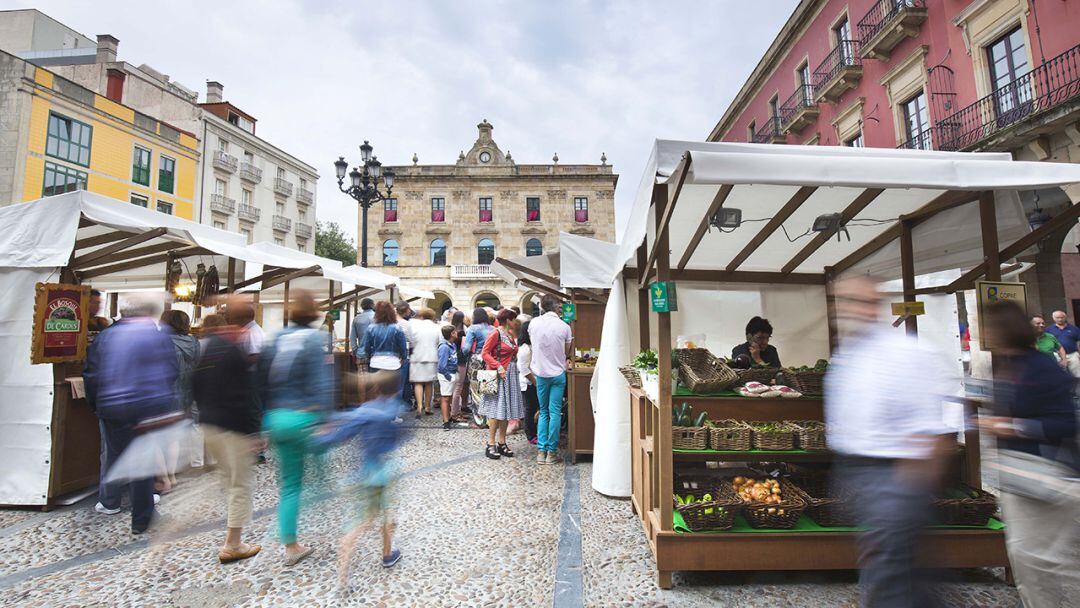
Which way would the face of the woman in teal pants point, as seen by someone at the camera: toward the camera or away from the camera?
away from the camera

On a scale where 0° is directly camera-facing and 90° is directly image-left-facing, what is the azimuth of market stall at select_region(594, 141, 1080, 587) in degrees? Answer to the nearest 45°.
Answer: approximately 0°

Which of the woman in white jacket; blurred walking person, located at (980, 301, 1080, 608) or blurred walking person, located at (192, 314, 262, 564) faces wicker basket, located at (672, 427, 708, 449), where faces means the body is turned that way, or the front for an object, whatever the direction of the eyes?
blurred walking person, located at (980, 301, 1080, 608)

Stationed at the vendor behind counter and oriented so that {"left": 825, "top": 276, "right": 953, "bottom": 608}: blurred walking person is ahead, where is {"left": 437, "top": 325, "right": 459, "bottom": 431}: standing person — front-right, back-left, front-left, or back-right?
back-right

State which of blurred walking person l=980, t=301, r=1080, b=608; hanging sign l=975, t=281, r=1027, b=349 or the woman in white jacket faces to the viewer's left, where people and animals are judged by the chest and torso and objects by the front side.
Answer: the blurred walking person

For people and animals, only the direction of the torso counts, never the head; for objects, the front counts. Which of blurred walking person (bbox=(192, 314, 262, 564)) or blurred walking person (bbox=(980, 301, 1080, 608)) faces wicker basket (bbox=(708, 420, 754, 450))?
blurred walking person (bbox=(980, 301, 1080, 608))

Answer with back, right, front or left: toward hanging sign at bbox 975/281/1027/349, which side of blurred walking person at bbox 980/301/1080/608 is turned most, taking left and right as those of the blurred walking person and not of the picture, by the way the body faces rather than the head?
right

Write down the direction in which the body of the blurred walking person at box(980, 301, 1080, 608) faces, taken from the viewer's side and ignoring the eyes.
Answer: to the viewer's left

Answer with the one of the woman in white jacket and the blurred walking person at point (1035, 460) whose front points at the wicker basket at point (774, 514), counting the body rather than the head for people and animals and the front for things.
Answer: the blurred walking person
